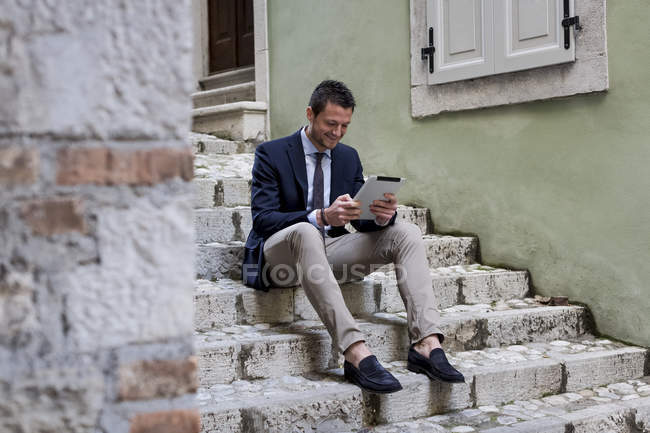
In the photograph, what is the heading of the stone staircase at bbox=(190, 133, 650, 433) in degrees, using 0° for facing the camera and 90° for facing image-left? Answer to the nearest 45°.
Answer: approximately 315°

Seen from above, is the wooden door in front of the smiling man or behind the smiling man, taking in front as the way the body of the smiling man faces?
behind

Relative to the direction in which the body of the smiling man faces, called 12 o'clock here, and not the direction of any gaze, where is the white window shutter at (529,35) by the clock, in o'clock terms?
The white window shutter is roughly at 9 o'clock from the smiling man.

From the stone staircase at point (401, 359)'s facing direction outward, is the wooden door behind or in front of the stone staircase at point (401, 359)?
behind

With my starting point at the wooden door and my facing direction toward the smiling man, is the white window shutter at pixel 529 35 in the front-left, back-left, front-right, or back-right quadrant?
front-left

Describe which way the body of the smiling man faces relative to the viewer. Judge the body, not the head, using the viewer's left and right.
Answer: facing the viewer and to the right of the viewer

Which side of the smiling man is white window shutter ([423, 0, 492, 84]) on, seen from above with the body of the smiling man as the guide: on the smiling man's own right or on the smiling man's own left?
on the smiling man's own left

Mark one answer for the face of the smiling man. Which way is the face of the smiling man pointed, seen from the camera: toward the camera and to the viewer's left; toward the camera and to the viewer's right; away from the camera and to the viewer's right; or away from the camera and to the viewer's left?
toward the camera and to the viewer's right

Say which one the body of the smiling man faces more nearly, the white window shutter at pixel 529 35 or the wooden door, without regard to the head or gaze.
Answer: the white window shutter

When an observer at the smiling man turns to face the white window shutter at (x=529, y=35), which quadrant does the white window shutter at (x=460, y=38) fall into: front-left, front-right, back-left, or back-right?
front-left
